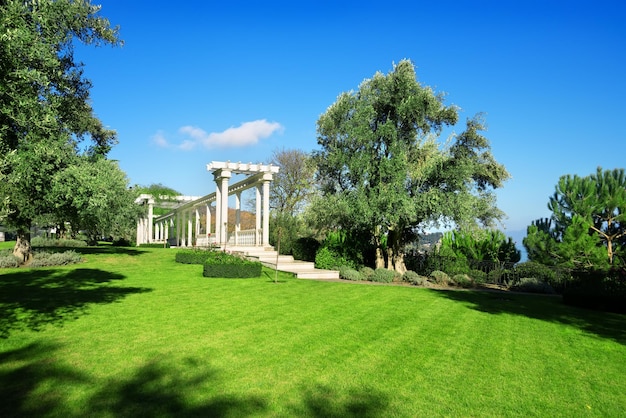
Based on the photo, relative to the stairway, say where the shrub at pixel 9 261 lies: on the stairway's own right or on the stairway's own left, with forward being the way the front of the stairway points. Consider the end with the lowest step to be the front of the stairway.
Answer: on the stairway's own right

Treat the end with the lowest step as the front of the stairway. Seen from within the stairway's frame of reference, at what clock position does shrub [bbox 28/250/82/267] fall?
The shrub is roughly at 4 o'clock from the stairway.

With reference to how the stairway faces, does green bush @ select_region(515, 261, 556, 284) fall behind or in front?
in front

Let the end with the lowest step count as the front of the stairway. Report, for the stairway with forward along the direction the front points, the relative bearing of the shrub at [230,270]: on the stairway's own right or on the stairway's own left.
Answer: on the stairway's own right

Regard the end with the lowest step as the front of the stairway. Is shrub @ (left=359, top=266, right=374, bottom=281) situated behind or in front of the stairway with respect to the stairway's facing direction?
in front

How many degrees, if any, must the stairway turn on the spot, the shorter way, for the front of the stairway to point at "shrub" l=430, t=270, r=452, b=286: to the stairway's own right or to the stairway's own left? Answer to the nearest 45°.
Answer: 0° — it already faces it

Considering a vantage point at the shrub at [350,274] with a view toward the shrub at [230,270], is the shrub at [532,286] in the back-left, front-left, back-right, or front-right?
back-left

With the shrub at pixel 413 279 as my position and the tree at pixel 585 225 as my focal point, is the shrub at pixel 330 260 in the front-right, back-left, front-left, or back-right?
back-left

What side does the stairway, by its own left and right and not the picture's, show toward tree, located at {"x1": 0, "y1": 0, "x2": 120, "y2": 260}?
right

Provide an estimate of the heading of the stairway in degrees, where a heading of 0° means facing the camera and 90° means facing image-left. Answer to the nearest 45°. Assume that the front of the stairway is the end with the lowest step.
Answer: approximately 315°
